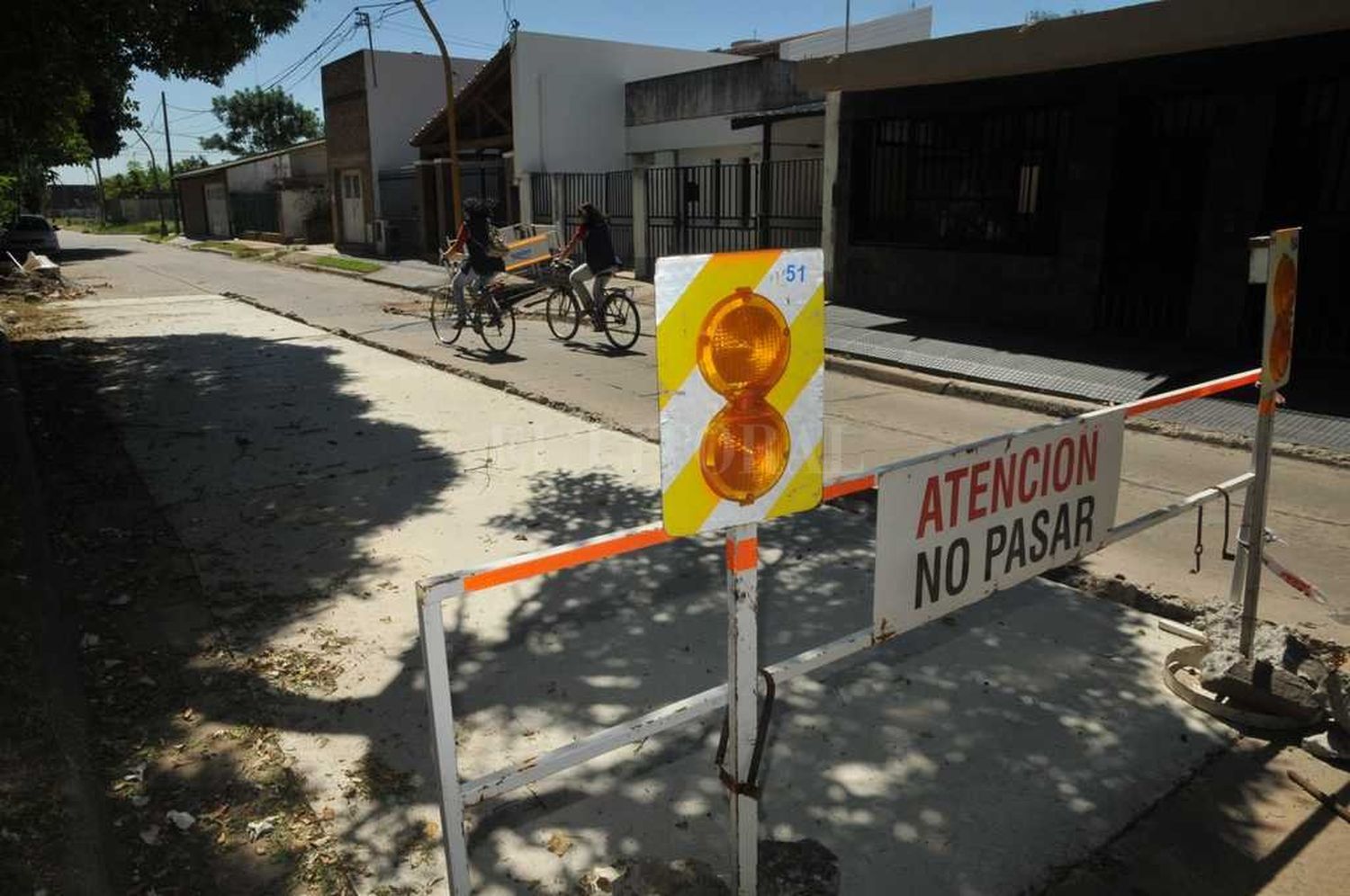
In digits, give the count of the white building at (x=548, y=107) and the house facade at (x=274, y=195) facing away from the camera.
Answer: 0

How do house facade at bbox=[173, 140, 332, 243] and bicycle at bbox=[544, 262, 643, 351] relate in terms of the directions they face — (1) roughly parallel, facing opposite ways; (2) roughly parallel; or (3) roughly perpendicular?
roughly perpendicular

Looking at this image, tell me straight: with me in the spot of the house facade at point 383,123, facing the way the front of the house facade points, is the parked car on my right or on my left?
on my right

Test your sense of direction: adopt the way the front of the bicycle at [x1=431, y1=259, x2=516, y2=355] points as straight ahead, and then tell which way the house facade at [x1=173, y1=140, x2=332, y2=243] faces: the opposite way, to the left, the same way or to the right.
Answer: to the left

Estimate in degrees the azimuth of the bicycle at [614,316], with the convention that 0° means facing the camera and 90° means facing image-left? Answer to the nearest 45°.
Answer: approximately 135°

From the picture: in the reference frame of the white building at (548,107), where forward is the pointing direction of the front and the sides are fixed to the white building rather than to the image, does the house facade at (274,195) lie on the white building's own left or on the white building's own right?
on the white building's own right

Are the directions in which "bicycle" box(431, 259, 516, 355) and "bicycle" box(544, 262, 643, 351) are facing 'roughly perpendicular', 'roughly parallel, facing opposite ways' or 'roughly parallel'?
roughly parallel

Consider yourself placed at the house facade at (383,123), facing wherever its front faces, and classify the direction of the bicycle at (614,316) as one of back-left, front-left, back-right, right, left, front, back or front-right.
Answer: front-left

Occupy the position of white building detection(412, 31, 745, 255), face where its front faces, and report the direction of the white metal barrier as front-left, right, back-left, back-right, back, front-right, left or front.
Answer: front-left

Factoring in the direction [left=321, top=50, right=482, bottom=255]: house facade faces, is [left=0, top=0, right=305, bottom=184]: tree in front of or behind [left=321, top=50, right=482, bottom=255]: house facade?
in front

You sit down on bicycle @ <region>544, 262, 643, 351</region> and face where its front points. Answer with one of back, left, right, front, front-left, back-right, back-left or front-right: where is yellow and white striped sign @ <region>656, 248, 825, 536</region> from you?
back-left

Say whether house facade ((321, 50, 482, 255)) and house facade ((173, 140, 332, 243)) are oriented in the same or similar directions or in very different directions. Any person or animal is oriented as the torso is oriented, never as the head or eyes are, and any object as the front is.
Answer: same or similar directions

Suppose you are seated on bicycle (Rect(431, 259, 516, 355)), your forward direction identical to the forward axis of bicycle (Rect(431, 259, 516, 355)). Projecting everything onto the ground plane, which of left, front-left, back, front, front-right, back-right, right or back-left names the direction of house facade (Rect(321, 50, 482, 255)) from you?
front-right

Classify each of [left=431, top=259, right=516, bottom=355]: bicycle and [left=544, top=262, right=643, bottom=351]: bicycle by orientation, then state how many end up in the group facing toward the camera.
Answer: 0

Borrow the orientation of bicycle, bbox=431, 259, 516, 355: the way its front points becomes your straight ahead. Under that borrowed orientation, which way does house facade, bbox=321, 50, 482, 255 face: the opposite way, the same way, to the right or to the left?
to the left

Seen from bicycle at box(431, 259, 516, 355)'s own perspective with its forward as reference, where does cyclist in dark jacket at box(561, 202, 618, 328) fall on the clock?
The cyclist in dark jacket is roughly at 5 o'clock from the bicycle.

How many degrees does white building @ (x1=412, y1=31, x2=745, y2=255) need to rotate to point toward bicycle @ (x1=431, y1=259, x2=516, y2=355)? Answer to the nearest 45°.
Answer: approximately 45° to its left

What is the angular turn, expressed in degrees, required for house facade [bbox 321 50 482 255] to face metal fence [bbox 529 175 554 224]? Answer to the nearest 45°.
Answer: approximately 45° to its left

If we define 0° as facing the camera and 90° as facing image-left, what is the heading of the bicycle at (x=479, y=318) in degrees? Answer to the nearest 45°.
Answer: approximately 135°
